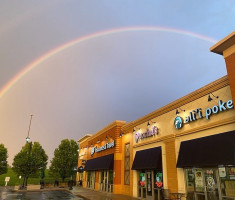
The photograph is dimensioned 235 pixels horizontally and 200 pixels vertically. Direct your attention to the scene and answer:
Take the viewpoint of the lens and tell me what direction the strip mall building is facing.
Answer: facing the viewer and to the left of the viewer
